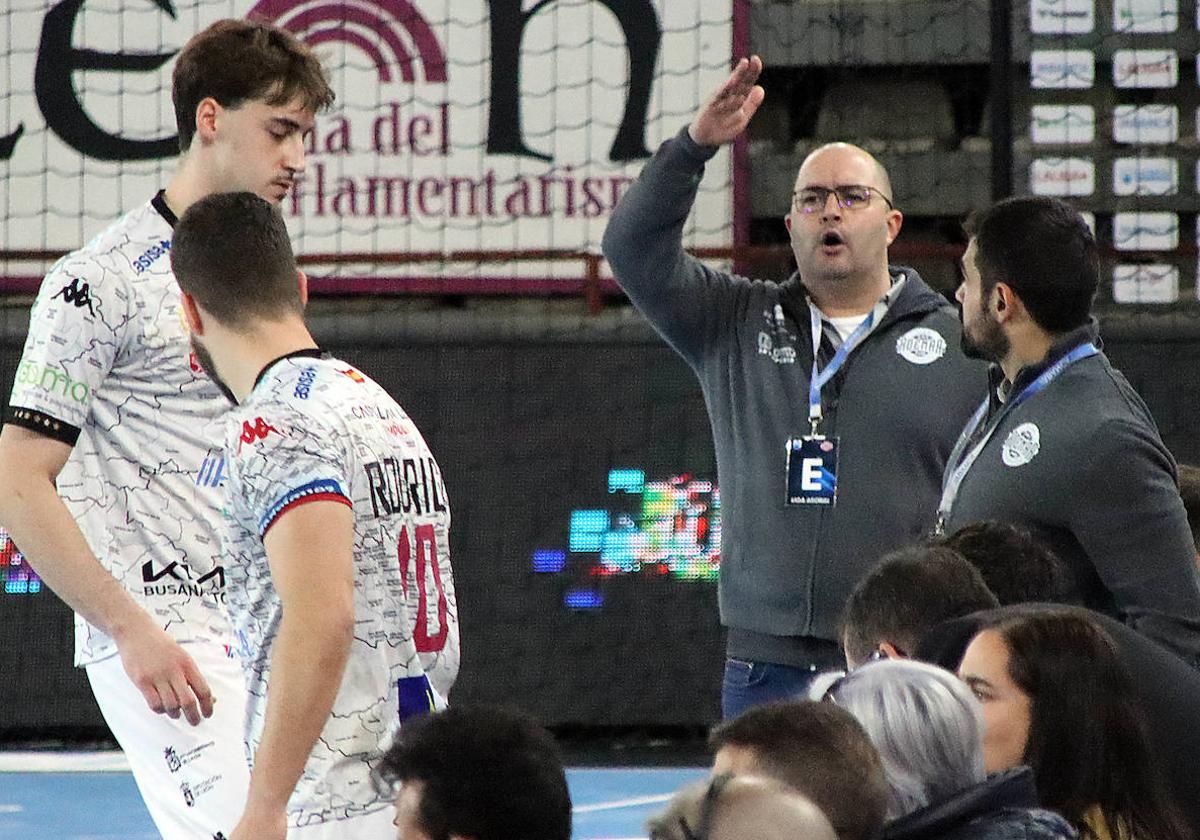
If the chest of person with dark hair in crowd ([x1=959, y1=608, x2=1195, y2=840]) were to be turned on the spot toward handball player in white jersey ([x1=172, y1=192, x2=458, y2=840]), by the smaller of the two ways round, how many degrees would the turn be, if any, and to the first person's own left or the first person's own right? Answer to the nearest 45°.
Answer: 0° — they already face them

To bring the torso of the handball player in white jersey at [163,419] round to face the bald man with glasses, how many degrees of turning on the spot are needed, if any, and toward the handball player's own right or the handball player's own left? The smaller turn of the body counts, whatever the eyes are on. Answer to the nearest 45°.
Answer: approximately 90° to the handball player's own left

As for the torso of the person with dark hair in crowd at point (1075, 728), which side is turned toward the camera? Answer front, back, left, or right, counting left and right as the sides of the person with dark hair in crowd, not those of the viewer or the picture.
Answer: left

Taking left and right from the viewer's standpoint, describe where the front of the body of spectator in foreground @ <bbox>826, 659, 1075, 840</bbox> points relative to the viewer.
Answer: facing away from the viewer and to the left of the viewer

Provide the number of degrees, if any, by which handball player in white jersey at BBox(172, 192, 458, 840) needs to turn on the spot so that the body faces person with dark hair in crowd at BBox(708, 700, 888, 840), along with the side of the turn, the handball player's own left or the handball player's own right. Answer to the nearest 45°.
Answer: approximately 180°

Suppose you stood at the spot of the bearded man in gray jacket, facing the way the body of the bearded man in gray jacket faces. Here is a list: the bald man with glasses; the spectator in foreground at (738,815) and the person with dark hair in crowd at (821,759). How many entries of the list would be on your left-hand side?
2

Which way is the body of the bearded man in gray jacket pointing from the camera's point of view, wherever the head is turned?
to the viewer's left

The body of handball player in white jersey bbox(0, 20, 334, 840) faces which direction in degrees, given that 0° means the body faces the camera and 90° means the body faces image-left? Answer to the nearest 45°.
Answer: approximately 315°

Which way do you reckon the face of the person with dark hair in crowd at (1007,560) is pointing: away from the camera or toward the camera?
away from the camera

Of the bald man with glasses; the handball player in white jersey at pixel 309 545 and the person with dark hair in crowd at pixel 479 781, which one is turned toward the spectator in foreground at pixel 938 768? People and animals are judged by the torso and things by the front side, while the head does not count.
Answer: the bald man with glasses

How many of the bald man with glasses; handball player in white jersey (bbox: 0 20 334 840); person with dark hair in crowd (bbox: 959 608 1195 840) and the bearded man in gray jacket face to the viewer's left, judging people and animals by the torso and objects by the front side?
2
